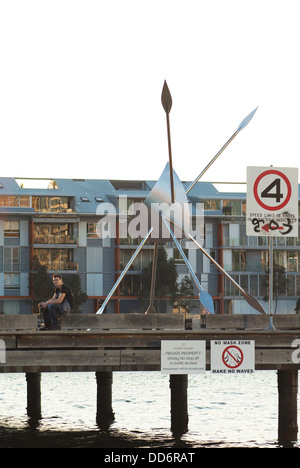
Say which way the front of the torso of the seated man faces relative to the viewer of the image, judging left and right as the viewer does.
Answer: facing the viewer and to the left of the viewer

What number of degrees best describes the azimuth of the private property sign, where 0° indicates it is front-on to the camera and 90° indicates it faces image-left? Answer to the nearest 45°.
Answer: approximately 0°

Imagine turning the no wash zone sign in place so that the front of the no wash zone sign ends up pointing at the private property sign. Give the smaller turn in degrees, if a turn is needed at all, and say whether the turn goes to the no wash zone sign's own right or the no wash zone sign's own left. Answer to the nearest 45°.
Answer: approximately 90° to the no wash zone sign's own right

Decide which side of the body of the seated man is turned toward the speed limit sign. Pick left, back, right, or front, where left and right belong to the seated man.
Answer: left

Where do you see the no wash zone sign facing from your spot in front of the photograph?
facing the viewer

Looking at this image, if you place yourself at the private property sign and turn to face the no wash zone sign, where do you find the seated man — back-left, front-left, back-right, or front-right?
back-left

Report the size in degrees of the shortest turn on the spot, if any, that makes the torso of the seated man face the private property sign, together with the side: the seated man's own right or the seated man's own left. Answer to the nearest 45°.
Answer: approximately 90° to the seated man's own left

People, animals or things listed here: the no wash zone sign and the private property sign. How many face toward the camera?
2

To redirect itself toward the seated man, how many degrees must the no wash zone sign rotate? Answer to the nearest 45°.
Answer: approximately 90° to its right

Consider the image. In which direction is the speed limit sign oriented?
toward the camera

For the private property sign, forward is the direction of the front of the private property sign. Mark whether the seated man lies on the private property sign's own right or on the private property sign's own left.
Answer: on the private property sign's own right

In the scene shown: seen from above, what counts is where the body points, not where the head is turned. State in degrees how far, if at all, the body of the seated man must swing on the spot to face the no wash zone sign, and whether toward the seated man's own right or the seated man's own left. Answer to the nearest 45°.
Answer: approximately 90° to the seated man's own left
